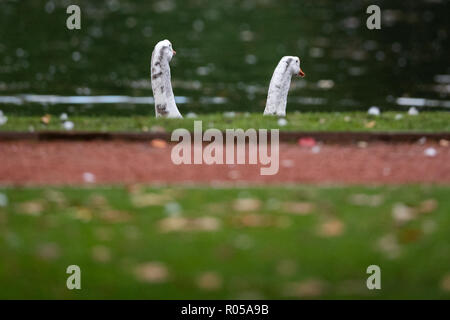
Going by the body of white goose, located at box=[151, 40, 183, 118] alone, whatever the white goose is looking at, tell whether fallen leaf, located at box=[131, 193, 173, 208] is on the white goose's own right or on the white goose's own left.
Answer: on the white goose's own right

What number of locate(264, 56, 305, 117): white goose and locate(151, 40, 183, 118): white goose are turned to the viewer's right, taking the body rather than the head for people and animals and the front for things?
2

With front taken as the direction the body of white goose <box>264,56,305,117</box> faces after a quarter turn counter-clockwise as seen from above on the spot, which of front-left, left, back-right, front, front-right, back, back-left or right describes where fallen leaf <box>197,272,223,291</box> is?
back

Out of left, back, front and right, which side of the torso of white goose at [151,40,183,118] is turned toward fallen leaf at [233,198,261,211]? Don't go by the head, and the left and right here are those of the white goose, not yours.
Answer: right

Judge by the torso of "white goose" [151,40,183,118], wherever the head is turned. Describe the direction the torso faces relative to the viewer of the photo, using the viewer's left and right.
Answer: facing to the right of the viewer

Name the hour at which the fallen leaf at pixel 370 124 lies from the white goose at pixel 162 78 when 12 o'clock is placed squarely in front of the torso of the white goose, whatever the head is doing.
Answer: The fallen leaf is roughly at 12 o'clock from the white goose.

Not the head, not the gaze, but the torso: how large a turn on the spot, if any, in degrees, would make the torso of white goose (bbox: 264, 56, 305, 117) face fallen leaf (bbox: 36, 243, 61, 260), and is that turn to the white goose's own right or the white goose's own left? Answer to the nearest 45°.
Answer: approximately 90° to the white goose's own right

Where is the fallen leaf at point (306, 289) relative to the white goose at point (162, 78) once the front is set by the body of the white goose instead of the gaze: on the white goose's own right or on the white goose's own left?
on the white goose's own right

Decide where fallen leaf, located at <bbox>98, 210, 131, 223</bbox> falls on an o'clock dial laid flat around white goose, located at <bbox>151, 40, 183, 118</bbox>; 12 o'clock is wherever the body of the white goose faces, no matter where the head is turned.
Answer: The fallen leaf is roughly at 3 o'clock from the white goose.

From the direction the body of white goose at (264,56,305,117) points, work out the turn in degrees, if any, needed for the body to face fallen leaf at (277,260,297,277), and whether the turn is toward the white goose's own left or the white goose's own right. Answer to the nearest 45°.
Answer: approximately 90° to the white goose's own right

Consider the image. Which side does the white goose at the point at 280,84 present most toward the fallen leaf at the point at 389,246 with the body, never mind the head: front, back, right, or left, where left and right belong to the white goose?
right

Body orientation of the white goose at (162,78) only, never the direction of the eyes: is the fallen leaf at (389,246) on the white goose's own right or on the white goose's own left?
on the white goose's own right

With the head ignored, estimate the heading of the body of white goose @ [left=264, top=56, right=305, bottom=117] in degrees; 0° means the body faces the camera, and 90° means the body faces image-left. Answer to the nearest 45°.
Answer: approximately 270°
